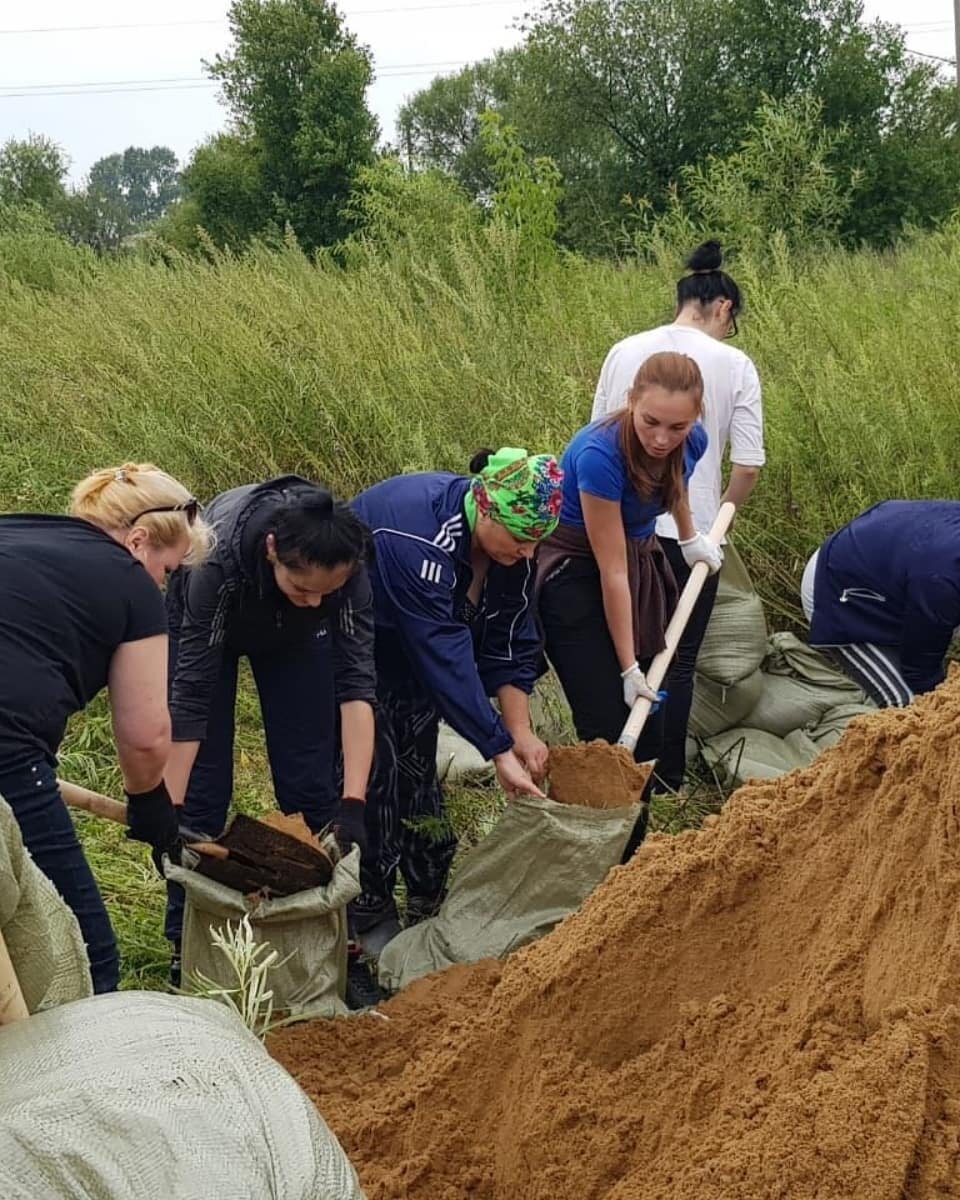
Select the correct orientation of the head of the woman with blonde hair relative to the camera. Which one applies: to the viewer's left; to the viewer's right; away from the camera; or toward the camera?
to the viewer's right

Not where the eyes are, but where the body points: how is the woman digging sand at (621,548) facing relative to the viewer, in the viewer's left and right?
facing the viewer and to the right of the viewer

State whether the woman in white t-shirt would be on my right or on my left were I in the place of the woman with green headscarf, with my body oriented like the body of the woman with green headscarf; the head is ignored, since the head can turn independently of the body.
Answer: on my left

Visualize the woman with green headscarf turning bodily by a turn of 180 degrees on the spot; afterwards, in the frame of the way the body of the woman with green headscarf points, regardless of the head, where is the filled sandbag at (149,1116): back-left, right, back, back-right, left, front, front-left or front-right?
back-left

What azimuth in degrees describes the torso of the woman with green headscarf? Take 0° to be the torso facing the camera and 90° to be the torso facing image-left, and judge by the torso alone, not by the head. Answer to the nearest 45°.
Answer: approximately 315°

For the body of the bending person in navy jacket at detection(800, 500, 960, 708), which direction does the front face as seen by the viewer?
to the viewer's right
